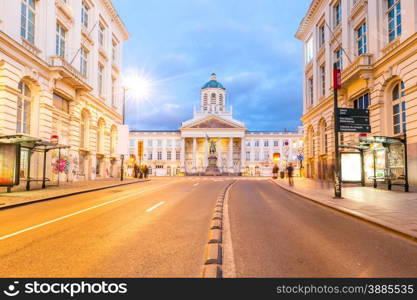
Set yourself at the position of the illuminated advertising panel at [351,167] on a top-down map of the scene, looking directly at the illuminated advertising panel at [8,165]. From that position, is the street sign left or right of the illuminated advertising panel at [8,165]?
left

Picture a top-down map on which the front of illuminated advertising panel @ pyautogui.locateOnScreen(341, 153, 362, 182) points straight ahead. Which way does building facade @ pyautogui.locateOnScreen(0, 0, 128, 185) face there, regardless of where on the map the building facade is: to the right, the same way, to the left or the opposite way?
to the left

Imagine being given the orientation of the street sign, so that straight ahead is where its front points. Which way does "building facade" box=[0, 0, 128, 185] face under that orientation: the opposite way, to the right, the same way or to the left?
to the left

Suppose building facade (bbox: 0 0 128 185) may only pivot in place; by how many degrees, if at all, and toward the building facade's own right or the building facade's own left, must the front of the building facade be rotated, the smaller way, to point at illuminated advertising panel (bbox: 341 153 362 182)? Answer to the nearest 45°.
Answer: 0° — it already faces it

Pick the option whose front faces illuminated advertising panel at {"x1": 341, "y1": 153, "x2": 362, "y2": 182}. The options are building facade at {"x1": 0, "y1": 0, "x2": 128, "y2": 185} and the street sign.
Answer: the building facade

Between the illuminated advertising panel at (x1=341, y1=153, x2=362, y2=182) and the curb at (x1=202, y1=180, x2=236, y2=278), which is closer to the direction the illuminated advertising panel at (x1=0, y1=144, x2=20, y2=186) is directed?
the curb

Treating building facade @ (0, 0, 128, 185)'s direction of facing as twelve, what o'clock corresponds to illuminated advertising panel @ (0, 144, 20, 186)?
The illuminated advertising panel is roughly at 2 o'clock from the building facade.

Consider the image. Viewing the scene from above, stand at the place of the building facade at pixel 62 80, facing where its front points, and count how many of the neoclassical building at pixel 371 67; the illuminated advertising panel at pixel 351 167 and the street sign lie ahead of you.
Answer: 3

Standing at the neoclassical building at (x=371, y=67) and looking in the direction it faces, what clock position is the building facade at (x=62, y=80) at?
The building facade is roughly at 1 o'clock from the neoclassical building.

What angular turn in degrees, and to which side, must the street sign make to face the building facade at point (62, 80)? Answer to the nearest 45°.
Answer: approximately 90° to its right

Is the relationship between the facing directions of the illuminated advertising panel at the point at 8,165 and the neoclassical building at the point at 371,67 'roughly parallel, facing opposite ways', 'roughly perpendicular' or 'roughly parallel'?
roughly perpendicular

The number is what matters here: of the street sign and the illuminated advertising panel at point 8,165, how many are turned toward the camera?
2

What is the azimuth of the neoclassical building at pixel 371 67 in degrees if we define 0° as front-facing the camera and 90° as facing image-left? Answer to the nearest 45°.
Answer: approximately 45°
